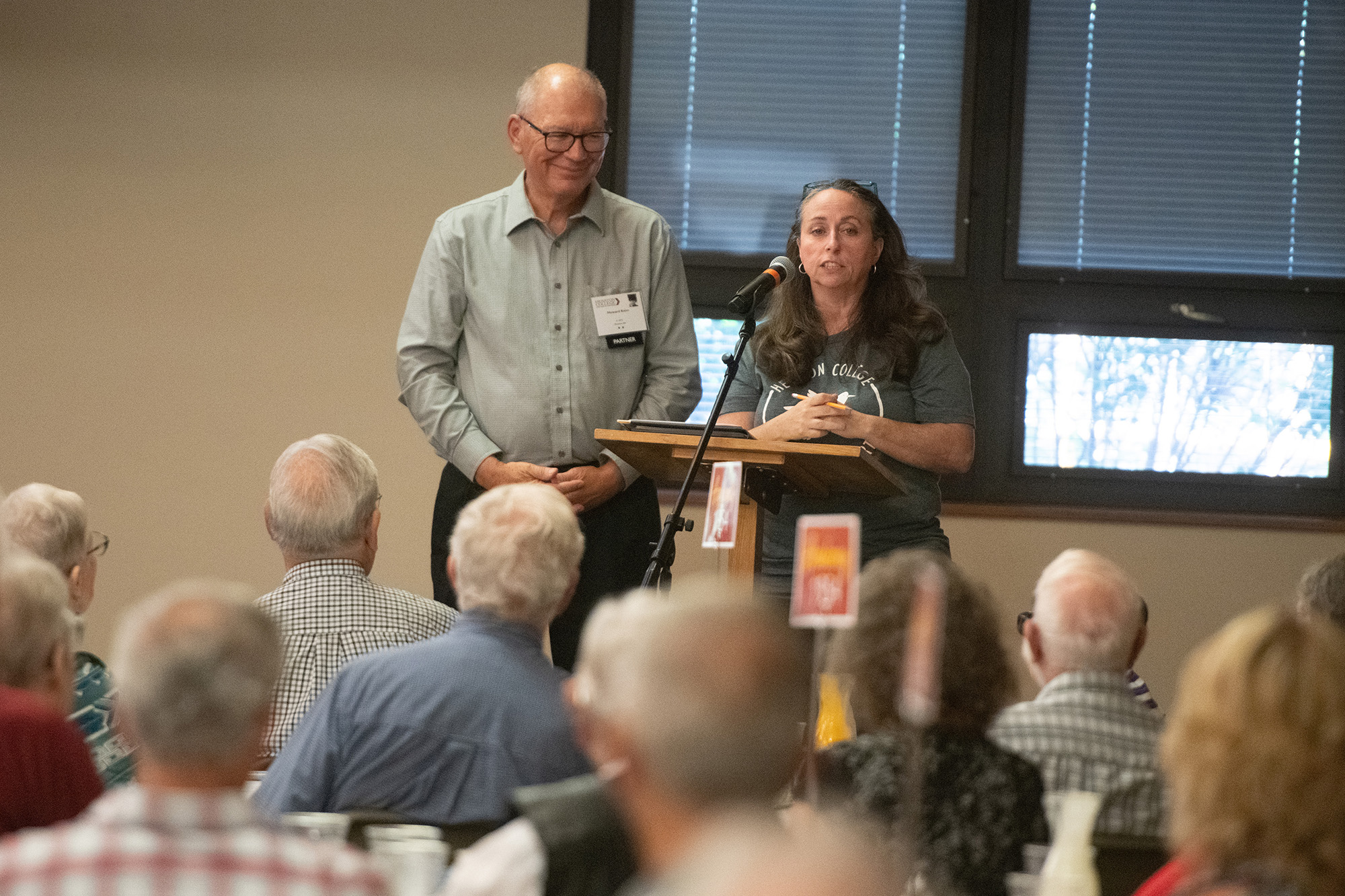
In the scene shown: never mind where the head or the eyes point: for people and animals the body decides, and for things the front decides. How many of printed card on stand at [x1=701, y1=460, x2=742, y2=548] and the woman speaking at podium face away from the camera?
0

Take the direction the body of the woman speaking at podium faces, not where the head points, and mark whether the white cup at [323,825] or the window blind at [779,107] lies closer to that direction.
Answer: the white cup

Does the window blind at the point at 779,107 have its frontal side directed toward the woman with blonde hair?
yes

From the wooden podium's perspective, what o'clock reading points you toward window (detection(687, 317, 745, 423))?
The window is roughly at 6 o'clock from the wooden podium.

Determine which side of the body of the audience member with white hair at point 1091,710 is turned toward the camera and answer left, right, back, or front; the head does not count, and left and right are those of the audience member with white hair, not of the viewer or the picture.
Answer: back

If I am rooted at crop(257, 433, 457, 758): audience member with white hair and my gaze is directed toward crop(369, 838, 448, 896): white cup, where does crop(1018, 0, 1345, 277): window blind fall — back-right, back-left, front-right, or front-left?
back-left

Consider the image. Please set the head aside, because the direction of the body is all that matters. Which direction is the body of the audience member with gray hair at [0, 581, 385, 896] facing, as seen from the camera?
away from the camera

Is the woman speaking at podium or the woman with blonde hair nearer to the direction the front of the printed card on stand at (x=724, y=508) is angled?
the woman with blonde hair

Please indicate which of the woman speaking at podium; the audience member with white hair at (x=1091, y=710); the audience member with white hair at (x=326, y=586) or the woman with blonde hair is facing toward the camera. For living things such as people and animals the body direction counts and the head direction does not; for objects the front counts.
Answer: the woman speaking at podium

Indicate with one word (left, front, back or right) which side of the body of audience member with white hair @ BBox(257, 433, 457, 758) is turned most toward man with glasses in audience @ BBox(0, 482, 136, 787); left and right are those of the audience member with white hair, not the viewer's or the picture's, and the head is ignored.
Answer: left

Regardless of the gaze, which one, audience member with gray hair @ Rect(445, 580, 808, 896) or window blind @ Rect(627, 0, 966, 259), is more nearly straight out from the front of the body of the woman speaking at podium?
the audience member with gray hair

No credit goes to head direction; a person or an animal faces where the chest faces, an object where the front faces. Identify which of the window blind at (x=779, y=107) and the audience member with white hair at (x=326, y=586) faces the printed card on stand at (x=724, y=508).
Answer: the window blind
